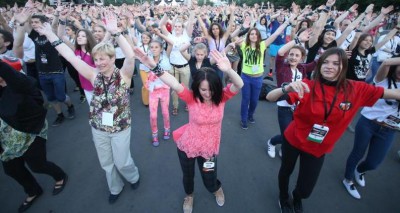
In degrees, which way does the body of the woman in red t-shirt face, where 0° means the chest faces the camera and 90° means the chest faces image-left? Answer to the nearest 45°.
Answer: approximately 0°

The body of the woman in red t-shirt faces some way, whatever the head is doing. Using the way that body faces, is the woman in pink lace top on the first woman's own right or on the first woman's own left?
on the first woman's own right
